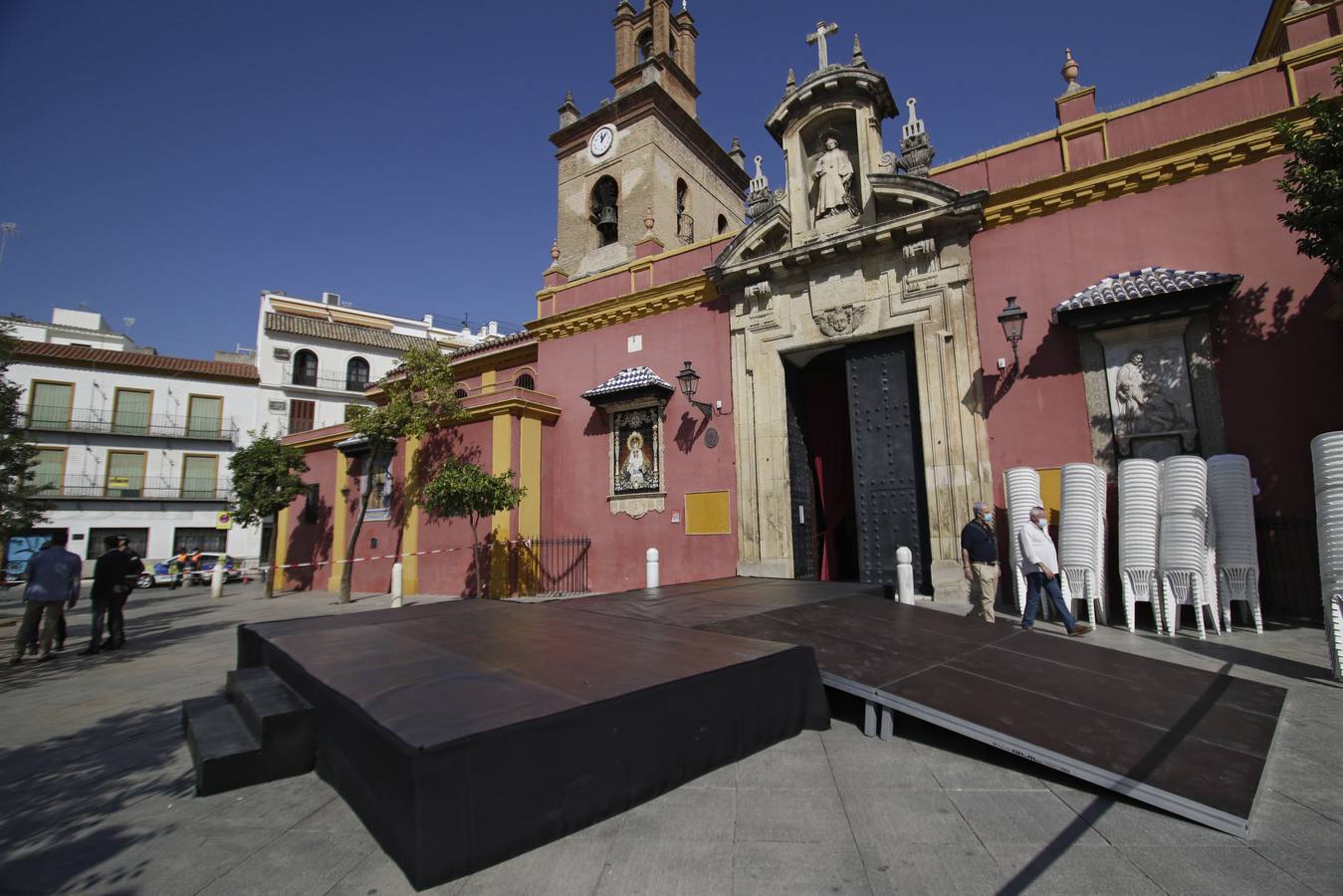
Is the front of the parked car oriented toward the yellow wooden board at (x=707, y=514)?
no

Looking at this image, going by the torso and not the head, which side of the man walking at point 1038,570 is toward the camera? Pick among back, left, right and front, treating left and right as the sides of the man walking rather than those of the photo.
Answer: right

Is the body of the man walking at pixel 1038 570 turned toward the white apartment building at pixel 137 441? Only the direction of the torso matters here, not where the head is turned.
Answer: no

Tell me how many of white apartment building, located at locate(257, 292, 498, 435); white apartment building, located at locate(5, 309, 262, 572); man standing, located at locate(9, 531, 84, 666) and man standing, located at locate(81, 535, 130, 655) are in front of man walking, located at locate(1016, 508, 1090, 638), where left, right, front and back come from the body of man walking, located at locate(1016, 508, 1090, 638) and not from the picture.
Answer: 0

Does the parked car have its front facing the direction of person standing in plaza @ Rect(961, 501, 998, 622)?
no

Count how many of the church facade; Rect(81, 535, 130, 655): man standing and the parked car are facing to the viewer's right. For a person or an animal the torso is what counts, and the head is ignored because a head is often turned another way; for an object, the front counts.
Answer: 0

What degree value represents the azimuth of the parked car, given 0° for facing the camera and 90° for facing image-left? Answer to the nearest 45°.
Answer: approximately 90°

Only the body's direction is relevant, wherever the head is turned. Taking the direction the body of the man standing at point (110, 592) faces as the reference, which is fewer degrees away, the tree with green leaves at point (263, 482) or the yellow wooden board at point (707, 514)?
the tree with green leaves

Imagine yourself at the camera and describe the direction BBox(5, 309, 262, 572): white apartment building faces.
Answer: facing the viewer and to the right of the viewer

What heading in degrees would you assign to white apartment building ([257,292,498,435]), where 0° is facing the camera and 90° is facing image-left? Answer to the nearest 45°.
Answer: approximately 315°

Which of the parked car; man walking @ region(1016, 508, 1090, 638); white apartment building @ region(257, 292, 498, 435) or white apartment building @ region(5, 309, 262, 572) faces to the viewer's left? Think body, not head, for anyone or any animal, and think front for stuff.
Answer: the parked car

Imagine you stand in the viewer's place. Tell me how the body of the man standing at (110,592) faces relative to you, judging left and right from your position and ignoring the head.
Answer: facing away from the viewer and to the left of the viewer

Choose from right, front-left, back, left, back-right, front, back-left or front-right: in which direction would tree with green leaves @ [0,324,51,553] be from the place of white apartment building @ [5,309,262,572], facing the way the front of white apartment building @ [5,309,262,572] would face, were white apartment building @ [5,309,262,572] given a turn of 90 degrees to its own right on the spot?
front-left

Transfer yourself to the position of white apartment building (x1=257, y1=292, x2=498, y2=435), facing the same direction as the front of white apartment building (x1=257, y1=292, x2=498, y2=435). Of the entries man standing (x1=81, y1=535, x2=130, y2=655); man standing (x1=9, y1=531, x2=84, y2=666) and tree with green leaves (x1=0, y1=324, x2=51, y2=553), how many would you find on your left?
0

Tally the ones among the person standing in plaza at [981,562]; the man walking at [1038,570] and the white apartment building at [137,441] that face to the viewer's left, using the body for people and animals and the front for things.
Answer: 0

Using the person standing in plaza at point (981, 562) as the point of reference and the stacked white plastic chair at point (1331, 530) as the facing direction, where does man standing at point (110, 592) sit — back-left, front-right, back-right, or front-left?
back-right

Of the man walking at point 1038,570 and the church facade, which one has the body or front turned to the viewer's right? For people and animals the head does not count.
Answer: the man walking

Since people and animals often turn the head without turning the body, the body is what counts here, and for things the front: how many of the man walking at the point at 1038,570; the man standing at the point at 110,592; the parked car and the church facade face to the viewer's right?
1
